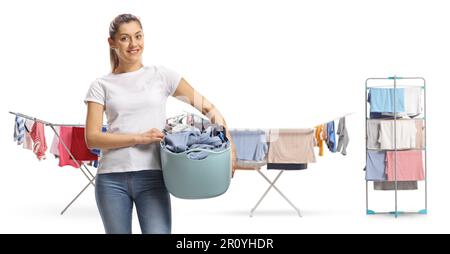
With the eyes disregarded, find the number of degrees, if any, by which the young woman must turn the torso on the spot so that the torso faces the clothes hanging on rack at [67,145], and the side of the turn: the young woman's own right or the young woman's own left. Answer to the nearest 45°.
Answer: approximately 180°

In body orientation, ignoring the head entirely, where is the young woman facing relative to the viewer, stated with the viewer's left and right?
facing the viewer

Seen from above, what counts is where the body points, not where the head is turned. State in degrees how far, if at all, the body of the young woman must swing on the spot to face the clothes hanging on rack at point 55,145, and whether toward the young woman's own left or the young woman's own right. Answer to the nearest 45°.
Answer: approximately 180°

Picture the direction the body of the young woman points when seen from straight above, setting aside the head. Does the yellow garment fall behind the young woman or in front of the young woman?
behind

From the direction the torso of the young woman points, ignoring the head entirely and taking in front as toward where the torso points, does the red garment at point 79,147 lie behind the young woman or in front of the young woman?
behind

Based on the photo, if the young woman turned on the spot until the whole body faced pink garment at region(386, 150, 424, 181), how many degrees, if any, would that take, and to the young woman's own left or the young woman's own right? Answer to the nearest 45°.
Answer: approximately 135° to the young woman's own left
